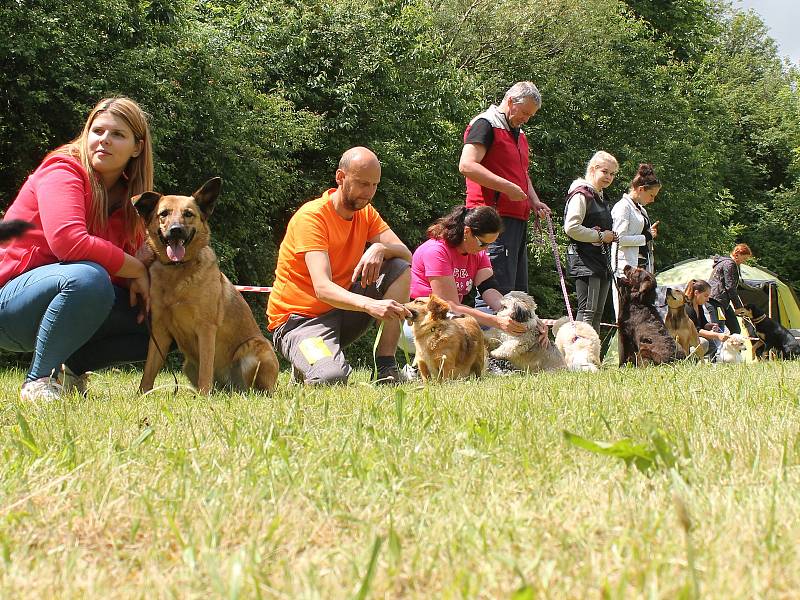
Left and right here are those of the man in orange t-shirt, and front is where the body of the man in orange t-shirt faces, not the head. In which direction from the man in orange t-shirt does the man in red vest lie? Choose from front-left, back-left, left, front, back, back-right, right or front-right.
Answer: left

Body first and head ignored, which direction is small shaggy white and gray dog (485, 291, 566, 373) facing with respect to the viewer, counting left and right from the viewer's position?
facing to the left of the viewer

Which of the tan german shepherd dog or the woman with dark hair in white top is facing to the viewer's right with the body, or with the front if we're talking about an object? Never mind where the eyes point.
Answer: the woman with dark hair in white top

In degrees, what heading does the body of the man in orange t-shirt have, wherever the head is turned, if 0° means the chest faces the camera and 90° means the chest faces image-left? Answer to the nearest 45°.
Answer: approximately 315°

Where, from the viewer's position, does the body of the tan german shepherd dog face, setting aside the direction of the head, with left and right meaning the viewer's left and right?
facing the viewer and to the left of the viewer

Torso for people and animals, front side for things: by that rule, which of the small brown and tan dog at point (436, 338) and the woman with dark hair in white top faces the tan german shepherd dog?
the small brown and tan dog

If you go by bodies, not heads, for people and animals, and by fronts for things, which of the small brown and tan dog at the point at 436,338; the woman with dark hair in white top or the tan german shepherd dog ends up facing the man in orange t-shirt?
the small brown and tan dog

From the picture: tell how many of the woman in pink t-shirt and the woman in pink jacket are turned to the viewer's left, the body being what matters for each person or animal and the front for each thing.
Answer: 0

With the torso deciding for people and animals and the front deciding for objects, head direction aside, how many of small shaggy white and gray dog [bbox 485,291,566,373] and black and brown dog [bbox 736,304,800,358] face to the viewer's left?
2

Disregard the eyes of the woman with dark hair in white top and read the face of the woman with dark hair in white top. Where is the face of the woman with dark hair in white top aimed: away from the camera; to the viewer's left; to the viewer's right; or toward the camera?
to the viewer's right

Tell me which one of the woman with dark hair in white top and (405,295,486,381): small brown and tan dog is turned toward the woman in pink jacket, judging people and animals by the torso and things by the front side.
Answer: the small brown and tan dog

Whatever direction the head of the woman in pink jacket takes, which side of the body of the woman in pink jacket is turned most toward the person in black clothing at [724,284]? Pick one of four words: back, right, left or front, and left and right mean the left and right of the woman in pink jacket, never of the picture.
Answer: left

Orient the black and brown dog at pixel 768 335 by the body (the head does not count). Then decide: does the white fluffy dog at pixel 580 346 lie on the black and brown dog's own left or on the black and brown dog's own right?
on the black and brown dog's own left

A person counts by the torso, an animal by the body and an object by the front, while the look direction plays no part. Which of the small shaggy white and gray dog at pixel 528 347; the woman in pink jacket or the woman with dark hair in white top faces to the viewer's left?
the small shaggy white and gray dog
